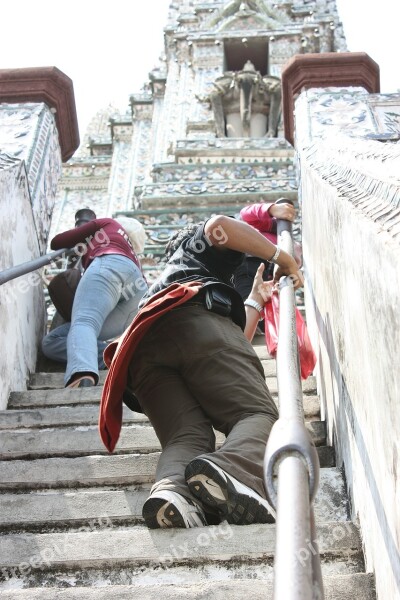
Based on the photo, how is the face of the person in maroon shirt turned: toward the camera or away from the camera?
away from the camera

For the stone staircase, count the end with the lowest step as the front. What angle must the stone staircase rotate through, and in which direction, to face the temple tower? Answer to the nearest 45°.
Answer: approximately 180°

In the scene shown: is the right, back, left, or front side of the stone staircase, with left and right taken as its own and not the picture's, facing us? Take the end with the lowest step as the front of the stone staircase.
front

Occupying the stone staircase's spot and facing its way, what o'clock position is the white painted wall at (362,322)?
The white painted wall is roughly at 10 o'clock from the stone staircase.
